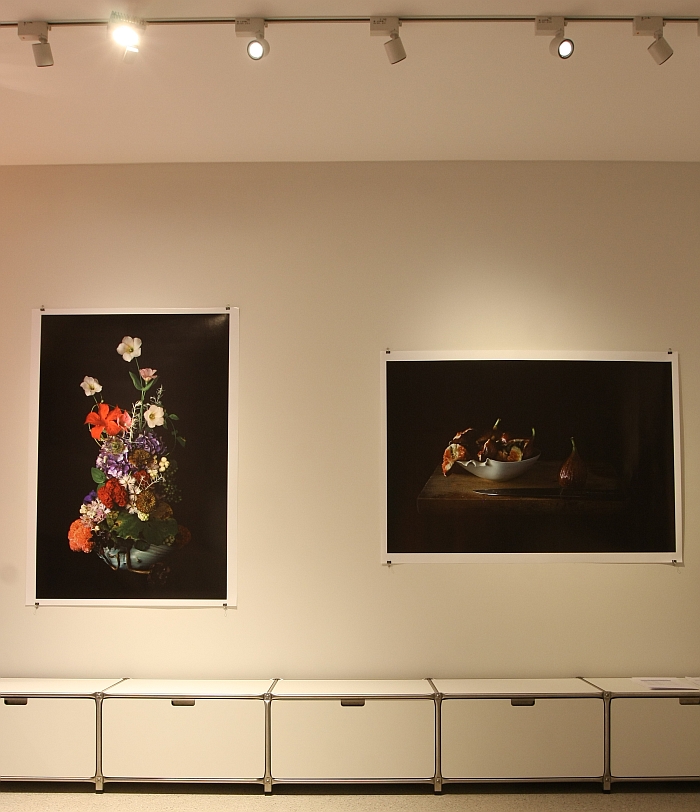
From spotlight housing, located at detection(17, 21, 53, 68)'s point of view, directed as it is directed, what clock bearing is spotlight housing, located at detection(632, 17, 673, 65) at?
spotlight housing, located at detection(632, 17, 673, 65) is roughly at 2 o'clock from spotlight housing, located at detection(17, 21, 53, 68).

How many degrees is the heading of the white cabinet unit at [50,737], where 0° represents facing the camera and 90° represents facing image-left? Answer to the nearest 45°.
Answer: approximately 0°
